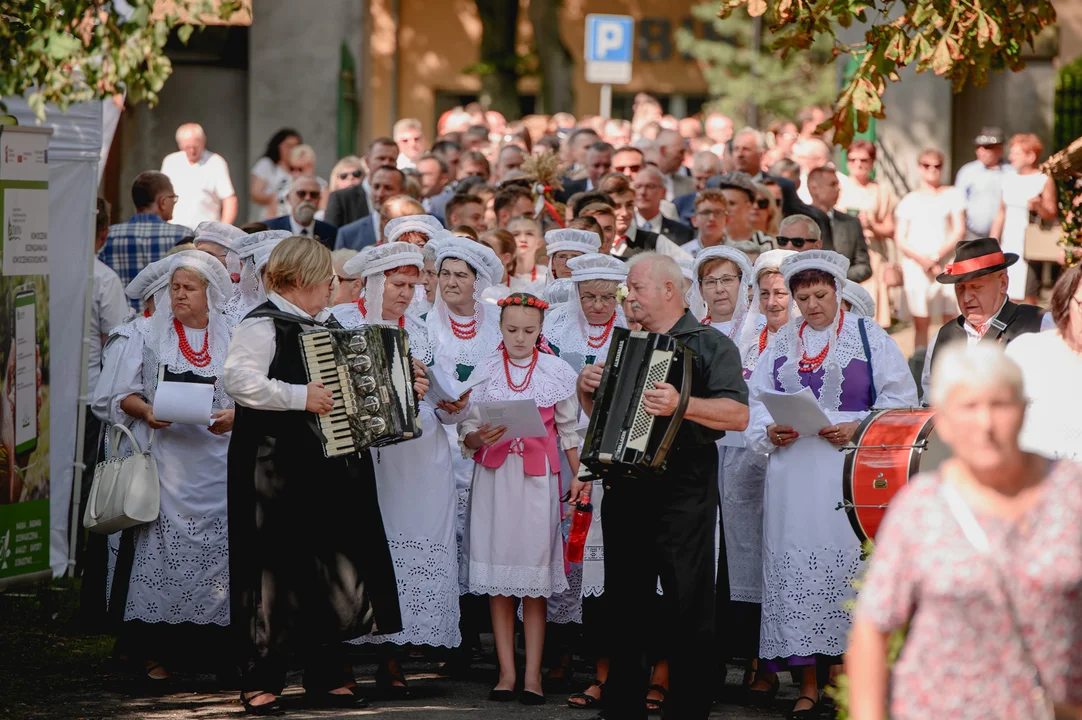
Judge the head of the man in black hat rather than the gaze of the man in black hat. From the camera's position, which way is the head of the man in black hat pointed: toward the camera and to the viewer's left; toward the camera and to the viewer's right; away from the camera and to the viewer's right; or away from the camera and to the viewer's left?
toward the camera and to the viewer's left

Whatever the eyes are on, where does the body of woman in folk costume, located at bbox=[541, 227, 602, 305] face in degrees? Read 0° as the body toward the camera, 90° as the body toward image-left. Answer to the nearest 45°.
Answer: approximately 0°

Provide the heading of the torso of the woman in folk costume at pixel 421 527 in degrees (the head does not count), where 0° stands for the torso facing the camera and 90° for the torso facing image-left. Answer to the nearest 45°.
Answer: approximately 315°

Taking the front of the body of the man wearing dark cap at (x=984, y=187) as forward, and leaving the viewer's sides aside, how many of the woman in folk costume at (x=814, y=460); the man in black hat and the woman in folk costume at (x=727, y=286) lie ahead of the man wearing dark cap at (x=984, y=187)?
3

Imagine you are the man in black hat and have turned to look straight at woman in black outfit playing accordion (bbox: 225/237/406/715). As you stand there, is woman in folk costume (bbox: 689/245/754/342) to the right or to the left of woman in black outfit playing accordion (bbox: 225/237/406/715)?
right

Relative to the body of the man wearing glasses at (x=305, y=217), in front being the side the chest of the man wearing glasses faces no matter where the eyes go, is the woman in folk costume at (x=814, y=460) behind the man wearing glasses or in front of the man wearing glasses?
in front
